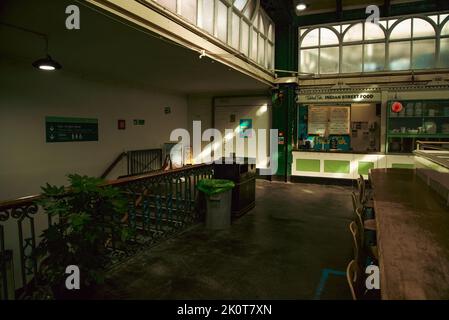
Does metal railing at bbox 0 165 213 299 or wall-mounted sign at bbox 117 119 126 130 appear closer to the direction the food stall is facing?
the metal railing

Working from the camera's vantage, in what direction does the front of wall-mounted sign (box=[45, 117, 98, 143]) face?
facing the viewer and to the right of the viewer

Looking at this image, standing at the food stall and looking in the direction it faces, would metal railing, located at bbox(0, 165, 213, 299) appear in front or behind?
in front

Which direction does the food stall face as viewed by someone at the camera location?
facing the viewer

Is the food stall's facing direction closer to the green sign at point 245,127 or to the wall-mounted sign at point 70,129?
the wall-mounted sign

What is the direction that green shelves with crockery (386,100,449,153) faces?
toward the camera

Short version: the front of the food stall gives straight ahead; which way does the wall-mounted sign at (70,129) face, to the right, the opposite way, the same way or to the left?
to the left

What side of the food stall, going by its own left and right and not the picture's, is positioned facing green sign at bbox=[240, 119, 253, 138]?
right

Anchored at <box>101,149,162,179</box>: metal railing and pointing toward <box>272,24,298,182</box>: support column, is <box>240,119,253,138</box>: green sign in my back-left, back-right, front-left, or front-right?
front-left

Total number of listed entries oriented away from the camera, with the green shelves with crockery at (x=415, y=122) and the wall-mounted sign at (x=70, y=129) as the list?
0

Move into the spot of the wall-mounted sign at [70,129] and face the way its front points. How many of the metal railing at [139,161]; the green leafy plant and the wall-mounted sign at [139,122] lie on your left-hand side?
2

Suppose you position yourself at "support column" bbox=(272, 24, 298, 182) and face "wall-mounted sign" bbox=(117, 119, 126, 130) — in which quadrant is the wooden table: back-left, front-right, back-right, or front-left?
front-left

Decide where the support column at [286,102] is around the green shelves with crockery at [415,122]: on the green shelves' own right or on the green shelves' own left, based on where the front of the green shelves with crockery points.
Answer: on the green shelves' own right

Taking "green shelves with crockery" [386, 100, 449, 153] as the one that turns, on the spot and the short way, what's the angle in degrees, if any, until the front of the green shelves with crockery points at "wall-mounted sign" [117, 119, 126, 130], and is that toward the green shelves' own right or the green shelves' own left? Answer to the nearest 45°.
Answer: approximately 45° to the green shelves' own right

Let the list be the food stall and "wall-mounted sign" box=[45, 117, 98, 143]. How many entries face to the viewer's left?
0

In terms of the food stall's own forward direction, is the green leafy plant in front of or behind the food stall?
in front

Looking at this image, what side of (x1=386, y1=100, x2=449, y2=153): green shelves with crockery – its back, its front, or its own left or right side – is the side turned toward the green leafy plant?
front

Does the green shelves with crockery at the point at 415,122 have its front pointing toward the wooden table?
yes

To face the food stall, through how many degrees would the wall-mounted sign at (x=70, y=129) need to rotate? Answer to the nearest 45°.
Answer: approximately 45° to its left

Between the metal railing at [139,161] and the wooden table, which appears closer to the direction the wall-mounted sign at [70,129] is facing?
the wooden table
